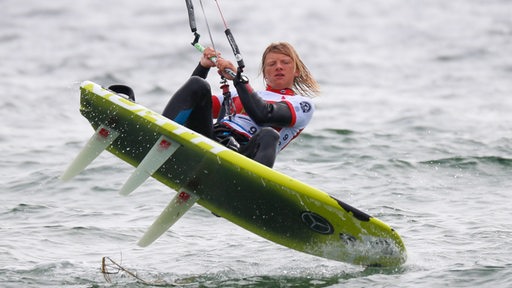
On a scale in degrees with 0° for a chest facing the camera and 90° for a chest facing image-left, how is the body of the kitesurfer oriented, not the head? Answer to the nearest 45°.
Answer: approximately 45°
